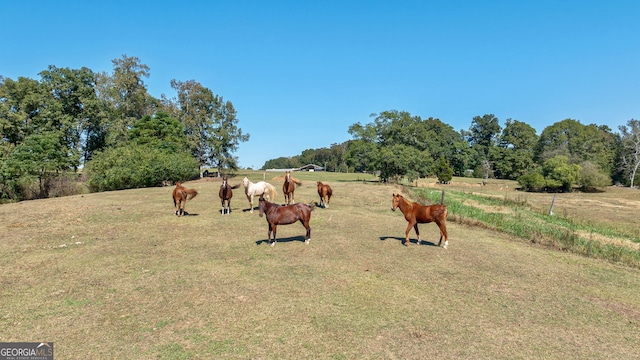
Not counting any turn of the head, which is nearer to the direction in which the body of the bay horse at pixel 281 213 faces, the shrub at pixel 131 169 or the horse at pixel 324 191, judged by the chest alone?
the shrub

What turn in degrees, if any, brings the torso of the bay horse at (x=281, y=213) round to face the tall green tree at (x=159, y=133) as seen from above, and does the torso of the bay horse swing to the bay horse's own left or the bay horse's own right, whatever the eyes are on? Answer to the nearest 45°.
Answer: approximately 45° to the bay horse's own right

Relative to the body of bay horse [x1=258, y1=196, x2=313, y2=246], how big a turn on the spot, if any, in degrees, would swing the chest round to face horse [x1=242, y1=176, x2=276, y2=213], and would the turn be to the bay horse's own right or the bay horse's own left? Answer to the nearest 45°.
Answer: approximately 90° to the bay horse's own right

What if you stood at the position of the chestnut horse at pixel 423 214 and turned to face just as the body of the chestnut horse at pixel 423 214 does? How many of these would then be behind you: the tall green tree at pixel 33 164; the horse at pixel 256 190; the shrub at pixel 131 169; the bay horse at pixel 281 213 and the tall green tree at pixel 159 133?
0

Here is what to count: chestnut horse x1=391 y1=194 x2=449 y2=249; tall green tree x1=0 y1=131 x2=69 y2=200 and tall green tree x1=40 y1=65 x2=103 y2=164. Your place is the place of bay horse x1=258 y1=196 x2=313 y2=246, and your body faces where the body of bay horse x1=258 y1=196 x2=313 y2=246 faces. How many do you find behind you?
1

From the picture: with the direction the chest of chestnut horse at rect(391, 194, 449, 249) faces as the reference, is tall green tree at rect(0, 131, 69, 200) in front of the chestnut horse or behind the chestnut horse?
in front

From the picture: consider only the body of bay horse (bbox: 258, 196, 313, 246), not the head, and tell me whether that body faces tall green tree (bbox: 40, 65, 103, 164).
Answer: no

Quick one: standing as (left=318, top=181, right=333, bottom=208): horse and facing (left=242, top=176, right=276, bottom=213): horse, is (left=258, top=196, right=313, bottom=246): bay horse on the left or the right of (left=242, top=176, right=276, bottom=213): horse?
left

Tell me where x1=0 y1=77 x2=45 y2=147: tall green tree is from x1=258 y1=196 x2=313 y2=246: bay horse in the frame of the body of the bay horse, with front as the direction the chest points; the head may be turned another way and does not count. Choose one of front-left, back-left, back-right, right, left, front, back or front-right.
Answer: front-right

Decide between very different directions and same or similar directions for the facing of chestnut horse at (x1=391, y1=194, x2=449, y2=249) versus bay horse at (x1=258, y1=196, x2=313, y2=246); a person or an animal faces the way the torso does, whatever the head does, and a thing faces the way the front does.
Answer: same or similar directions

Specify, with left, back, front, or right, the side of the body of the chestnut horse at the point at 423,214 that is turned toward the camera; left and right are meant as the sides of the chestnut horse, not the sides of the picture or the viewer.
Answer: left

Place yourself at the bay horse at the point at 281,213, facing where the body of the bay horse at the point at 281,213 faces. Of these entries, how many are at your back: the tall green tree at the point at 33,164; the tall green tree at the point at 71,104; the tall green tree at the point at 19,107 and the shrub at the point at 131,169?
0

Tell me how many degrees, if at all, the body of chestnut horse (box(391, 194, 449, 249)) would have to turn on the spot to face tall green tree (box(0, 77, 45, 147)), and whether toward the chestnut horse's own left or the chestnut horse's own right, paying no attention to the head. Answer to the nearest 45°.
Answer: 0° — it already faces it

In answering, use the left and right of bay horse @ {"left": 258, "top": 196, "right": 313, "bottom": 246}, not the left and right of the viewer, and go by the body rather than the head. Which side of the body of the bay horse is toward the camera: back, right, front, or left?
left

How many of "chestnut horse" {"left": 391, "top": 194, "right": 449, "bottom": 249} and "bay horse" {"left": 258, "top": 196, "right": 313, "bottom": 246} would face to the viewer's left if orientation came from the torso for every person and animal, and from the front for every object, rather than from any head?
2
